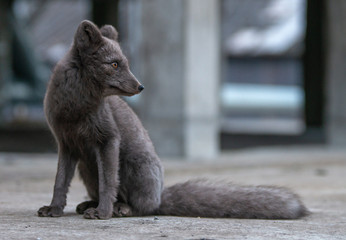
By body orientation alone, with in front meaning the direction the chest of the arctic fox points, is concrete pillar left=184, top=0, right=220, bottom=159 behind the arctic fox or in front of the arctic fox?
behind

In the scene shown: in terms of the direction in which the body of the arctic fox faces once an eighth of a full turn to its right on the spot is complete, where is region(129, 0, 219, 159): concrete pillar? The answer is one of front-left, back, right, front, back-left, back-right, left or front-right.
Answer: right

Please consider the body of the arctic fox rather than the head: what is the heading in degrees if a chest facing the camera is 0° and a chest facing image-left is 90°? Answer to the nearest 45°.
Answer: approximately 45°

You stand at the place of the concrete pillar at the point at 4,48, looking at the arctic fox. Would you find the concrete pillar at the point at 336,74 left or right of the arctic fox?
left

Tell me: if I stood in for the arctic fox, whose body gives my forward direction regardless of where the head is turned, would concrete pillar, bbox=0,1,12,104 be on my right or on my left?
on my right
